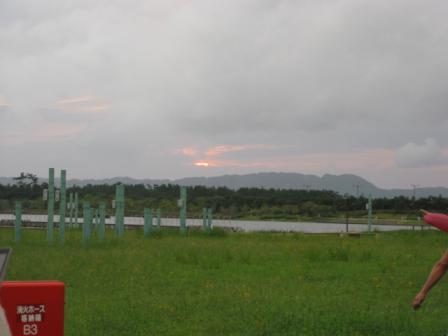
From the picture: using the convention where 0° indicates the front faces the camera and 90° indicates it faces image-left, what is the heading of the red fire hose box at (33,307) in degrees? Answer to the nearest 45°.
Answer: approximately 0°
